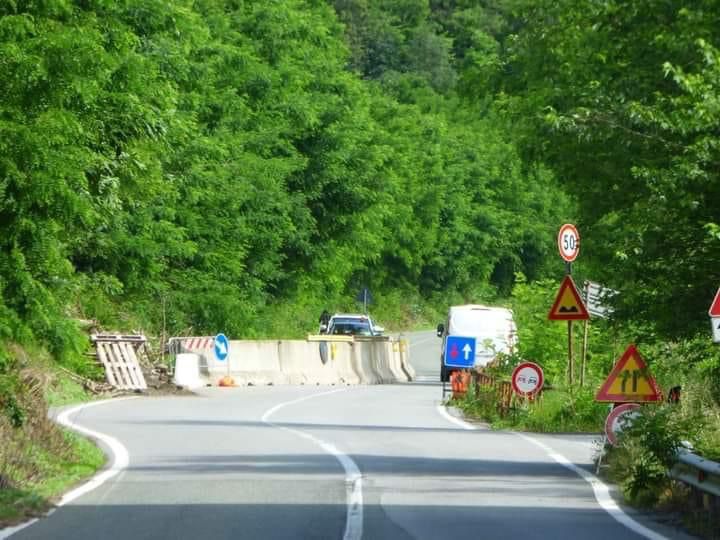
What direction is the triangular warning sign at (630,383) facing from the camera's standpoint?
toward the camera

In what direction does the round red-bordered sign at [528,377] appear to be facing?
toward the camera

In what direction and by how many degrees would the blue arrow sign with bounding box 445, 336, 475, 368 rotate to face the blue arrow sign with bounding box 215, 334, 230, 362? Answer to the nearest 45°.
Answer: approximately 135° to its right

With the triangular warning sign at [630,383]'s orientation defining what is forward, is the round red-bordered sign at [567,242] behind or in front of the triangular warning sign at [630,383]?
behind

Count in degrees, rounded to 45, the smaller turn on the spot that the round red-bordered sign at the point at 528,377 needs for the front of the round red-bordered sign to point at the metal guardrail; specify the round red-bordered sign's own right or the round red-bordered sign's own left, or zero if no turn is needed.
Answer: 0° — it already faces it

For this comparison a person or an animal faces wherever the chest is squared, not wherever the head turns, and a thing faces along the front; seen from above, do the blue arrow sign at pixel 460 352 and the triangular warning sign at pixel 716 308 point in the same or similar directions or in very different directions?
same or similar directions

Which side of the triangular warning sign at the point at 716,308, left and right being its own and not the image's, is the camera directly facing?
front

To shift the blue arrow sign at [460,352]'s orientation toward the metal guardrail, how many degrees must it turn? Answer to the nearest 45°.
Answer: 0° — it already faces it

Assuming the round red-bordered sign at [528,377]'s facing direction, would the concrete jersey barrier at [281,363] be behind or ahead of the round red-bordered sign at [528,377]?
behind

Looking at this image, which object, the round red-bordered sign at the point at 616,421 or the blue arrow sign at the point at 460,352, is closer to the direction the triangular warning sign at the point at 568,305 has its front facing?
the round red-bordered sign

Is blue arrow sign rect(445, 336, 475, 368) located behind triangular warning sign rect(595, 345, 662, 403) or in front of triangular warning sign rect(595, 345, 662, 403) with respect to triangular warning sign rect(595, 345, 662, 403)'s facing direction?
behind

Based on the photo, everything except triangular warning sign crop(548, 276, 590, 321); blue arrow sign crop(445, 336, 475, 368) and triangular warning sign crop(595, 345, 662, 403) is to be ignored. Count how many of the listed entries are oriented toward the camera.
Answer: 3

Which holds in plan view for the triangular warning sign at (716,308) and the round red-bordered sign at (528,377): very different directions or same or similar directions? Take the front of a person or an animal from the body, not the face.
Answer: same or similar directions
